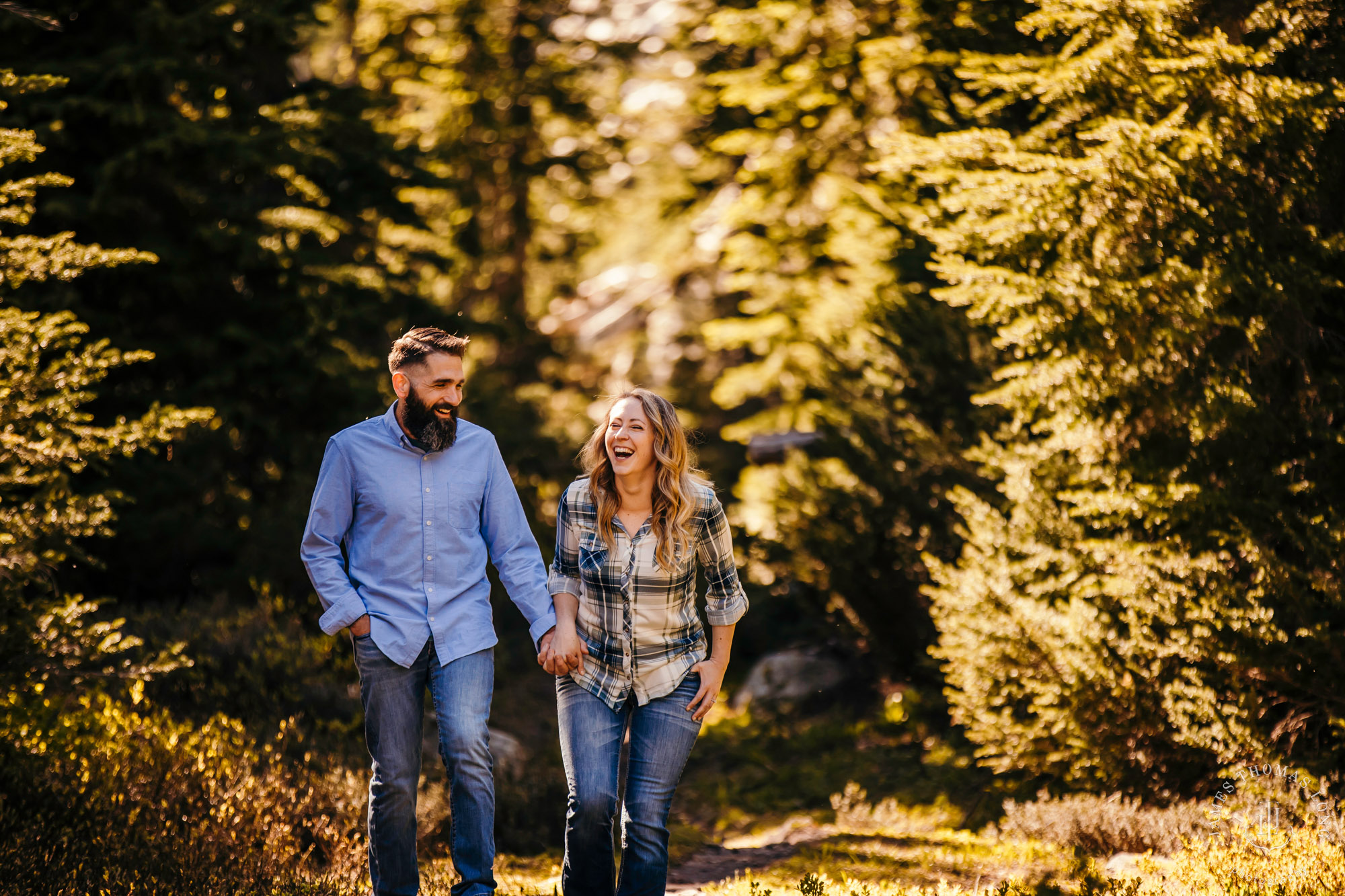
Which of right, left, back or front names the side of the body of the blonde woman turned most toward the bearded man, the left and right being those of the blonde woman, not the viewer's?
right

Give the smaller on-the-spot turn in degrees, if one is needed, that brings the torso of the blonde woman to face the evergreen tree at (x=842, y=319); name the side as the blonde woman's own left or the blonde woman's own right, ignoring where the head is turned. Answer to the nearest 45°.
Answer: approximately 180°

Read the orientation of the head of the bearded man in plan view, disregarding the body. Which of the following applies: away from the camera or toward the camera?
toward the camera

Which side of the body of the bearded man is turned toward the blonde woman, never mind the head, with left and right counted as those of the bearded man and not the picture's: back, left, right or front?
left

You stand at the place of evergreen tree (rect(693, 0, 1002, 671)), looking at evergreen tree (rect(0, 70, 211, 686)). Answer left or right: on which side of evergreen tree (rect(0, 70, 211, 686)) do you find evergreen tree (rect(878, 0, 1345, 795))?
left

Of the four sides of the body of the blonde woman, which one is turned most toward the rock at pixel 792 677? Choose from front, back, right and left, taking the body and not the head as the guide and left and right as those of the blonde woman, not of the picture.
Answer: back

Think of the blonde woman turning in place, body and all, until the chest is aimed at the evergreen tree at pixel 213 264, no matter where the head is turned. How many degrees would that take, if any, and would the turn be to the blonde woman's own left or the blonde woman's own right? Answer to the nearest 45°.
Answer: approximately 135° to the blonde woman's own right

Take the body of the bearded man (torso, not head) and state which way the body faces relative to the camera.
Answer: toward the camera

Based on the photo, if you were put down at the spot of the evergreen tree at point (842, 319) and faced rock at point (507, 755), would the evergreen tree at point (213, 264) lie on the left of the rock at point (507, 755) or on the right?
right

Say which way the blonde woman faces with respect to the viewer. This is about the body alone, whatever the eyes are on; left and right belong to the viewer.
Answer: facing the viewer

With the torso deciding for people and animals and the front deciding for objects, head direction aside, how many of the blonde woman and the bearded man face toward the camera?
2

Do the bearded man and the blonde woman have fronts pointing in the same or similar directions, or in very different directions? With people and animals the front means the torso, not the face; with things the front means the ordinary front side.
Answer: same or similar directions

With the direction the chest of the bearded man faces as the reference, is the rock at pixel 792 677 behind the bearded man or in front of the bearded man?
behind

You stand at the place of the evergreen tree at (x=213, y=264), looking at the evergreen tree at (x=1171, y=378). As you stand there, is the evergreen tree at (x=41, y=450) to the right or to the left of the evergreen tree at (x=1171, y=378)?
right
